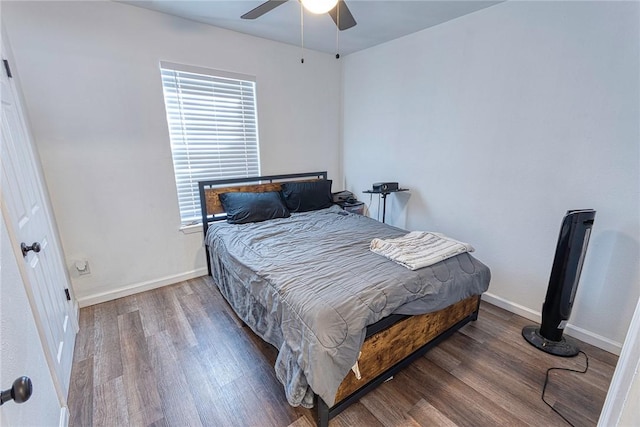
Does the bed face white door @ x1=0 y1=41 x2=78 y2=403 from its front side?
no

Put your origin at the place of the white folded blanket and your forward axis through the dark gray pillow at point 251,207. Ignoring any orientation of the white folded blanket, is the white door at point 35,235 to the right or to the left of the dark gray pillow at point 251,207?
left

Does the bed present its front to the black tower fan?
no

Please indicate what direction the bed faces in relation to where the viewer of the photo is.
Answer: facing the viewer and to the right of the viewer

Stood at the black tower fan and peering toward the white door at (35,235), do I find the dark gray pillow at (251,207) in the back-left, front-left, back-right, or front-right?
front-right

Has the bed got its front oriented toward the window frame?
no
